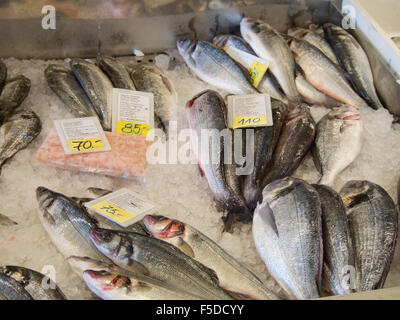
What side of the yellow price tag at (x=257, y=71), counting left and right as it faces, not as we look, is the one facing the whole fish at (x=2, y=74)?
right

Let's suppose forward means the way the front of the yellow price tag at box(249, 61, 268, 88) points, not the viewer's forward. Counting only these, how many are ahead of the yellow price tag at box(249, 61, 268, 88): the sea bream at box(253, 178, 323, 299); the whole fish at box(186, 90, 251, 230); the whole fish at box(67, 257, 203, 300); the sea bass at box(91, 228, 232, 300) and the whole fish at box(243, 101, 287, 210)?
5

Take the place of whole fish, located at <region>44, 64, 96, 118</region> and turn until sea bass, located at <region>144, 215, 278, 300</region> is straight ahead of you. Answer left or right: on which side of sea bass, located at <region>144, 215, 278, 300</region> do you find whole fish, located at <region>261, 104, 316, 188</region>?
left

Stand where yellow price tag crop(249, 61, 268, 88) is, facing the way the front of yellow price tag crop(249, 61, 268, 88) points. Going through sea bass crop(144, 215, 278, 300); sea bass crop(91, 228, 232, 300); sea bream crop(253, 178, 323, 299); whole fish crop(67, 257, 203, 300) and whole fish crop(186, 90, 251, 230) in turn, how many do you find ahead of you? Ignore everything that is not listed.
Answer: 5

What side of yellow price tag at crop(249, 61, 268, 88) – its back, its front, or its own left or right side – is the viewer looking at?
front

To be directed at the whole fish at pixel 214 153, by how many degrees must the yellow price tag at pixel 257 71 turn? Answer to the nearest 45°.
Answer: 0° — it already faces it

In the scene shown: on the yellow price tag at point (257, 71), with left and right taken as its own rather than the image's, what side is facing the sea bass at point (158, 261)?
front

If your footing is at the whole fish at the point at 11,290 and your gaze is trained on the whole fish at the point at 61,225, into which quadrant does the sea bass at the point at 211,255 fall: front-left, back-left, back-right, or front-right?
front-right

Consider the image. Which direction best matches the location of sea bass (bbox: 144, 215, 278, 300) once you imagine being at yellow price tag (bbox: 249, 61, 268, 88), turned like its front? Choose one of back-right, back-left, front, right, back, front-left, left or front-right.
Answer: front

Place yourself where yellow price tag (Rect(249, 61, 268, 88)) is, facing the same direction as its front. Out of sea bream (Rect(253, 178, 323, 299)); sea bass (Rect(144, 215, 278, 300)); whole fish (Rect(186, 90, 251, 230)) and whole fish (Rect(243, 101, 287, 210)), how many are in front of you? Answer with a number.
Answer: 4

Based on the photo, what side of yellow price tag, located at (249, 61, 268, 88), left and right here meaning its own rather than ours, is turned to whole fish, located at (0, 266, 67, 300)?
front

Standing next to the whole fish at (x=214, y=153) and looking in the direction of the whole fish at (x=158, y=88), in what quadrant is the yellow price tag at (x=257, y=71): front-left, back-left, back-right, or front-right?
front-right

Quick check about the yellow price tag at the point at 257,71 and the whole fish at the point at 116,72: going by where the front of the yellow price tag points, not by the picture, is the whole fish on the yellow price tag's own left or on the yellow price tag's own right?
on the yellow price tag's own right

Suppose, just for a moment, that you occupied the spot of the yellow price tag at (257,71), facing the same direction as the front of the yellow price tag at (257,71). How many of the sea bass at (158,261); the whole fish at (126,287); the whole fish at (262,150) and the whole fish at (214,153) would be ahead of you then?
4
